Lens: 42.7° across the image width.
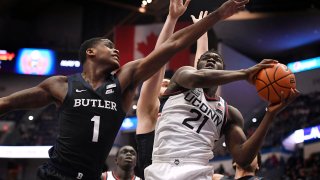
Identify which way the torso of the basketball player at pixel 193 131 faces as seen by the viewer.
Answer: toward the camera

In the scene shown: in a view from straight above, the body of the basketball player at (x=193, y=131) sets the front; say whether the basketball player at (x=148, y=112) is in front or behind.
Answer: behind

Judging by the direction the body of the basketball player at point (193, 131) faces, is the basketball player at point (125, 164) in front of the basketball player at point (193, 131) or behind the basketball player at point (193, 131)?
behind

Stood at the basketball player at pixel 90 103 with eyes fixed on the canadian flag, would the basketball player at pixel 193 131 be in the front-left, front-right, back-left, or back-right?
front-right

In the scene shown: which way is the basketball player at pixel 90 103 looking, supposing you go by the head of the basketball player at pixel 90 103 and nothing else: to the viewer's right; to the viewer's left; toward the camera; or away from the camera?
to the viewer's right

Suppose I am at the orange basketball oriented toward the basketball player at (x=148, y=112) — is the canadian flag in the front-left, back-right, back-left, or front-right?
front-right

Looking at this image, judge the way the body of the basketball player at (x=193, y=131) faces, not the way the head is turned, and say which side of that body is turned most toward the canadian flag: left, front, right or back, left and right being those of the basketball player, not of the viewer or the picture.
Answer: back

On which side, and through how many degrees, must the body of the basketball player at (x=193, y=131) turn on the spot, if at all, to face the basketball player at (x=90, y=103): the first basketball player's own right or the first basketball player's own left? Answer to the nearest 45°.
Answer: approximately 45° to the first basketball player's own right
